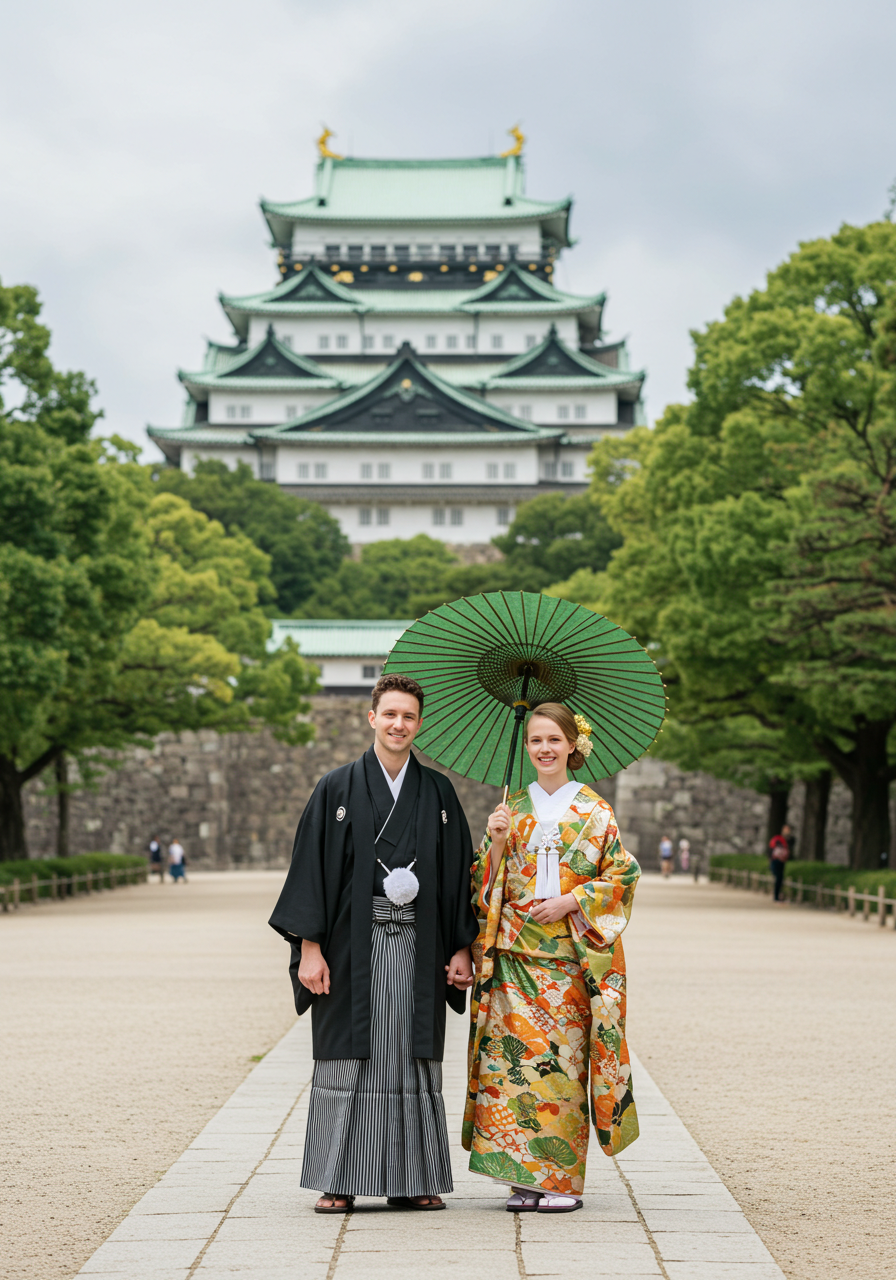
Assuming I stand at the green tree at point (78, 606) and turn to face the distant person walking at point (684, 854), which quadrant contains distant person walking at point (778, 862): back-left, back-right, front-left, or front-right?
front-right

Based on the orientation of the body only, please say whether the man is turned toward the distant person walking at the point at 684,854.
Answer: no

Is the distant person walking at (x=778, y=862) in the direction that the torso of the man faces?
no

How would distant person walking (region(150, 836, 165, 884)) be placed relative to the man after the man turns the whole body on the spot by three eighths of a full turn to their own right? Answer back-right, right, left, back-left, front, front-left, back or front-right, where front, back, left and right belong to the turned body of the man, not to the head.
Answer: front-right

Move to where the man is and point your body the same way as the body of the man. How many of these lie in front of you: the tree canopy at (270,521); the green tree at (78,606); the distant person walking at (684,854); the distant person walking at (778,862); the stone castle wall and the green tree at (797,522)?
0

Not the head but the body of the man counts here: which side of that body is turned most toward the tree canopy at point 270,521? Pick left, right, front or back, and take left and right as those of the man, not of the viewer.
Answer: back

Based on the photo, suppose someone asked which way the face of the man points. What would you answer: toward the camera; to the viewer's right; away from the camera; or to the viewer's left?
toward the camera

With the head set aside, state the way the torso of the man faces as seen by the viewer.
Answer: toward the camera

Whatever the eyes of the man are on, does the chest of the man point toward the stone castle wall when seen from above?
no

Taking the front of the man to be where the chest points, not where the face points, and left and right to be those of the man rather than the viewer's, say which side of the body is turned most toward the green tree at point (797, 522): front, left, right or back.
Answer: back
